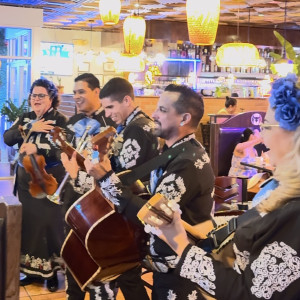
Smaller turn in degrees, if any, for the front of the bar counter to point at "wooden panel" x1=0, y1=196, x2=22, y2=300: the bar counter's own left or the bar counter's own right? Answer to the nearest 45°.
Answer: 0° — it already faces it

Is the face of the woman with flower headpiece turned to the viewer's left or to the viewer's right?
to the viewer's left

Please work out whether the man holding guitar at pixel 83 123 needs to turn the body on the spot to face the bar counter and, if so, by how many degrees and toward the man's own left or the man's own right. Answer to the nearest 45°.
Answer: approximately 135° to the man's own right

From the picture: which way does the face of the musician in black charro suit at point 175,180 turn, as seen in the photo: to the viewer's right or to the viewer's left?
to the viewer's left

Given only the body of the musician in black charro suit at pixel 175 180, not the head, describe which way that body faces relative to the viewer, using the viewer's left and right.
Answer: facing to the left of the viewer

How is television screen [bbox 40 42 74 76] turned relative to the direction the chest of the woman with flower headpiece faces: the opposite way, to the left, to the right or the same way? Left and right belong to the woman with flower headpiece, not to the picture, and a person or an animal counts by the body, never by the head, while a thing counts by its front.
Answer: to the left

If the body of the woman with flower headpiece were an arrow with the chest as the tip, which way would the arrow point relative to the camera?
to the viewer's left

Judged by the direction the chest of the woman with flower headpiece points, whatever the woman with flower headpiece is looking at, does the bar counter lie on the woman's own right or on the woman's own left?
on the woman's own right
